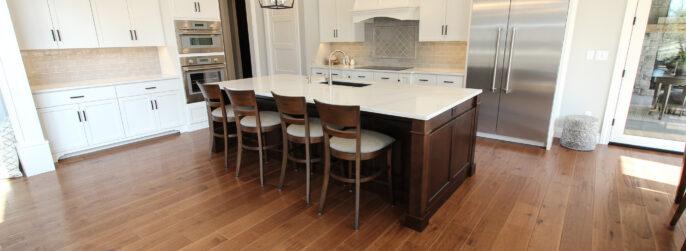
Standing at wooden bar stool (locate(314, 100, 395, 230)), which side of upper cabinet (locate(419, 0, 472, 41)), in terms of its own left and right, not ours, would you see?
front

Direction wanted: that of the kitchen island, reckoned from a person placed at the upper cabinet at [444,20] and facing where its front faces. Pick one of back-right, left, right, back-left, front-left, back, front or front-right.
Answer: front

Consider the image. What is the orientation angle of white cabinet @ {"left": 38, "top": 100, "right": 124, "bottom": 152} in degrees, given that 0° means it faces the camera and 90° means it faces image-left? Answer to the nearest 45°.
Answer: approximately 315°

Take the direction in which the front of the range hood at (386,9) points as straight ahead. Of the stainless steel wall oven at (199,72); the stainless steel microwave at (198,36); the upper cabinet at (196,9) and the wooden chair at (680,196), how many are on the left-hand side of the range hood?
1

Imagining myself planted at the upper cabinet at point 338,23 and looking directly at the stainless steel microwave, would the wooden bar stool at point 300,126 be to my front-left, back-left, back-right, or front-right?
front-left

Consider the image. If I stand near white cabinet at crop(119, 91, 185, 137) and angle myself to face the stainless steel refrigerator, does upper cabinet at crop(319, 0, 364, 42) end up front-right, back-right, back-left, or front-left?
front-left

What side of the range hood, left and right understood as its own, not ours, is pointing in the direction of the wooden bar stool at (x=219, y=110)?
front

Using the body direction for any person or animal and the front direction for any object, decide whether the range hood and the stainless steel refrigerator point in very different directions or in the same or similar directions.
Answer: same or similar directions

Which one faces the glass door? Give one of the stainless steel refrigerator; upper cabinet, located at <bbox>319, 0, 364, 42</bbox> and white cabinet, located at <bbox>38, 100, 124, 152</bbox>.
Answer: the white cabinet

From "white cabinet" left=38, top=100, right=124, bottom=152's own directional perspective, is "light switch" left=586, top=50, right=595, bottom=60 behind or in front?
in front

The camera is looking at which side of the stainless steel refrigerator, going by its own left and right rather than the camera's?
front
